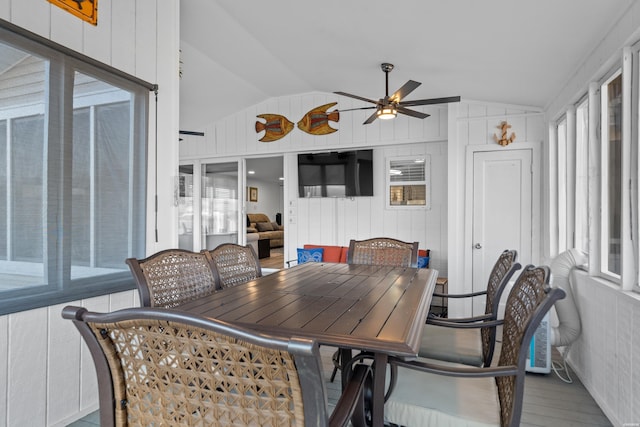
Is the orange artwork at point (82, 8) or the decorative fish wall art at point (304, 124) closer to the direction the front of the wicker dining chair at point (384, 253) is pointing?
the orange artwork

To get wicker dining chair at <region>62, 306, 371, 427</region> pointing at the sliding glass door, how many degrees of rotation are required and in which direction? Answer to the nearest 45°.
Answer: approximately 45° to its left

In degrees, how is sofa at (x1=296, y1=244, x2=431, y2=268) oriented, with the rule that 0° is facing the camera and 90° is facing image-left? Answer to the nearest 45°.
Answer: approximately 0°

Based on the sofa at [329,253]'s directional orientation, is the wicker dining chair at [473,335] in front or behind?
in front

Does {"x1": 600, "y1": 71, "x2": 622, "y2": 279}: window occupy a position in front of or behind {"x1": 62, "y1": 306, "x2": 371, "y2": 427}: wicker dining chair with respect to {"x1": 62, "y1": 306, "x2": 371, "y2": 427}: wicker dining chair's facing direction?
in front

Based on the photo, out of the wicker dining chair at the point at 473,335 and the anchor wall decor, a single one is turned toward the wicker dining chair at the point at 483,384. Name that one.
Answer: the anchor wall decor

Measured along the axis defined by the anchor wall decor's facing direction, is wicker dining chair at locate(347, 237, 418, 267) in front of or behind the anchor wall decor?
in front

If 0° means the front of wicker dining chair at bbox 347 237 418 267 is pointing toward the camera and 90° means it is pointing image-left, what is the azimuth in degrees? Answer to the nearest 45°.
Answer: approximately 0°

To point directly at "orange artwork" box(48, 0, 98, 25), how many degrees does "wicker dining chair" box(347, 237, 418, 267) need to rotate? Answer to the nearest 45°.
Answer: approximately 45° to its right

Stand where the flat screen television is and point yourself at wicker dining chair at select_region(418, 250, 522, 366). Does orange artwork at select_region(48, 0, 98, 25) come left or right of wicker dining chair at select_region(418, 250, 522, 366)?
right

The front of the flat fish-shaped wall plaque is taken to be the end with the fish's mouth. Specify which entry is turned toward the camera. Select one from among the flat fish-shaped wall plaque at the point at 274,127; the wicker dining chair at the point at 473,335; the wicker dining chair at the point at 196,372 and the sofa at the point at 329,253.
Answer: the sofa

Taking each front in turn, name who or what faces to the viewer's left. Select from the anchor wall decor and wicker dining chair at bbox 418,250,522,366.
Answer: the wicker dining chair
